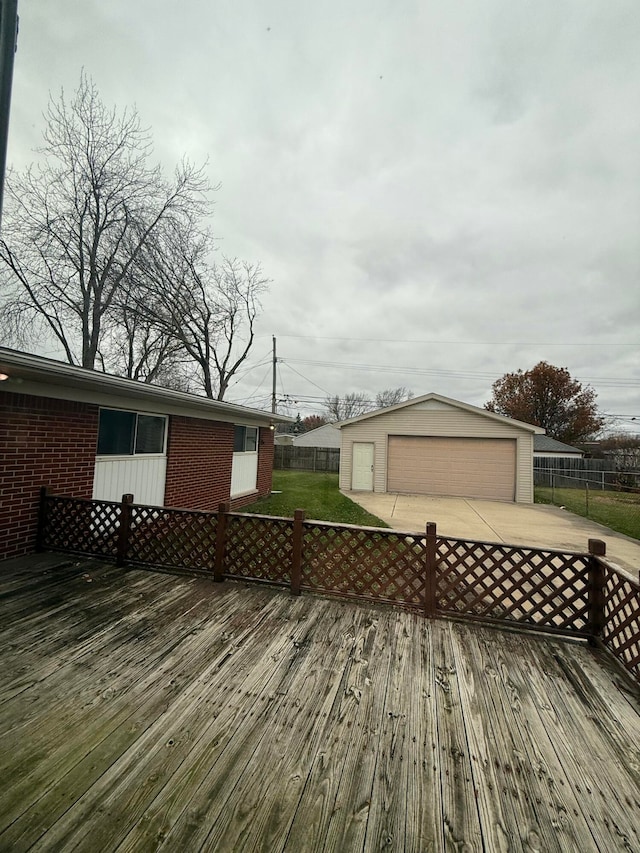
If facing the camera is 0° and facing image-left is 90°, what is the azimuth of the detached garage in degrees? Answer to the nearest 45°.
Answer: approximately 0°

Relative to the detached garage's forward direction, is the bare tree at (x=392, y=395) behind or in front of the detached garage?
behind

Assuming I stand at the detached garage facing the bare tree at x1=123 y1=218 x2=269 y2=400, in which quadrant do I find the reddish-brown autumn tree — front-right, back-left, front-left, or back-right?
back-right

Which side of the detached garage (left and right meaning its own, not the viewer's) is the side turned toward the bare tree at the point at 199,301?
right

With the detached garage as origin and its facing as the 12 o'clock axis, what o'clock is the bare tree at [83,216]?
The bare tree is roughly at 2 o'clock from the detached garage.

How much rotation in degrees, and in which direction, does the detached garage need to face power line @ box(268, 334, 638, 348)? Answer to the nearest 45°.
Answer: approximately 180°

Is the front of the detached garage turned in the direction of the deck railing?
yes

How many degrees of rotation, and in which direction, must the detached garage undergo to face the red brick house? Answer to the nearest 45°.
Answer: approximately 45° to its right

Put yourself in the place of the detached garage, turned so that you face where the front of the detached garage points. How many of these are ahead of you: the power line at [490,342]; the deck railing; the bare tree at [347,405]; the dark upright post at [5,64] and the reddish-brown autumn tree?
2

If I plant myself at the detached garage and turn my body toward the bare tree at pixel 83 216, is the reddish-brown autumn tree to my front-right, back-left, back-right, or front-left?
back-right

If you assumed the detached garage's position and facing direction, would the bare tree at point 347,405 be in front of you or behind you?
behind
